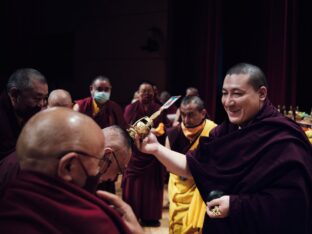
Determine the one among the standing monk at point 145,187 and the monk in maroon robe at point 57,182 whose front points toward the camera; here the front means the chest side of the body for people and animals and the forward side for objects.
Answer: the standing monk

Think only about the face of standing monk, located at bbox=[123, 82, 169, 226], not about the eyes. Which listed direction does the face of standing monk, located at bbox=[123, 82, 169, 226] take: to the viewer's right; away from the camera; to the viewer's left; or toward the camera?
toward the camera

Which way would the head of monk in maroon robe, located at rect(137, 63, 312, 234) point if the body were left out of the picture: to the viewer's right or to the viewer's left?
to the viewer's left

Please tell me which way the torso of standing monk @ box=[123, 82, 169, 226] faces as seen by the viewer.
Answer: toward the camera

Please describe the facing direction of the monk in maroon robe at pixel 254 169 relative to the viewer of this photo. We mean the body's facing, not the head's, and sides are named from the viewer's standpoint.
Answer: facing the viewer and to the left of the viewer

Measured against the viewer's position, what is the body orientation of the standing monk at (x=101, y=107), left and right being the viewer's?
facing the viewer

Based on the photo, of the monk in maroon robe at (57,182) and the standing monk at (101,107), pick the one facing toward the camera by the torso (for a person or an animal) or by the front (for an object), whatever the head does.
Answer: the standing monk

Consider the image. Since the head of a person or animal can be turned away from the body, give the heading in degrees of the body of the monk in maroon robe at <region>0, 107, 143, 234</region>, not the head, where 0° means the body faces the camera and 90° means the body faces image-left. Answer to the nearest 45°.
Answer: approximately 225°

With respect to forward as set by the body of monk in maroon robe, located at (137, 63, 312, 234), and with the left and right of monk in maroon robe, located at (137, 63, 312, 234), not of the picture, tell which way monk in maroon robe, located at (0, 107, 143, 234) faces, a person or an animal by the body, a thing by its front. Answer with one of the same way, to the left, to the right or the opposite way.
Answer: the opposite way

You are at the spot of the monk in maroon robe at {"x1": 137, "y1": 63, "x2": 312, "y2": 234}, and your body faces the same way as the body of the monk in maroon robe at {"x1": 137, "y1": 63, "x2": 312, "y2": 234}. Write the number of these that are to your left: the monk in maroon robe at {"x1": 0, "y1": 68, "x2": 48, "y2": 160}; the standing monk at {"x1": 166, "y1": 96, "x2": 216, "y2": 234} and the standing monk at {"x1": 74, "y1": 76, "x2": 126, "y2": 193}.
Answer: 0

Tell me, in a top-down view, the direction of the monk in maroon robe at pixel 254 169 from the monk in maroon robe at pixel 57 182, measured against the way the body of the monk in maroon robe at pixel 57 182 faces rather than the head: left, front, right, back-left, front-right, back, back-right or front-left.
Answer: front

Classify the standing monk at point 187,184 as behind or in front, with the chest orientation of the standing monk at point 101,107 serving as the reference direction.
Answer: in front
